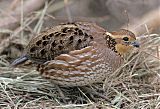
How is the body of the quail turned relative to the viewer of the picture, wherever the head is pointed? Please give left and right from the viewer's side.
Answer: facing to the right of the viewer
